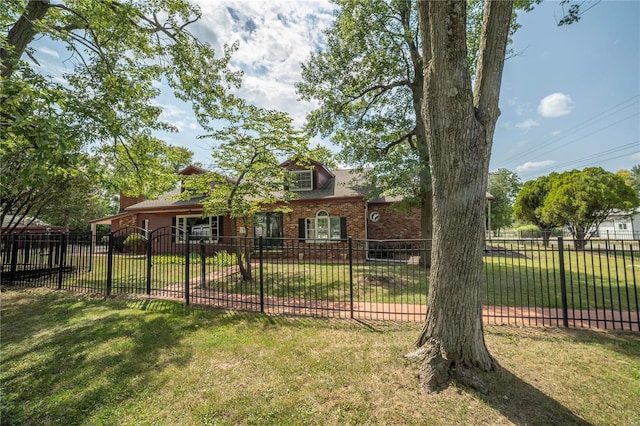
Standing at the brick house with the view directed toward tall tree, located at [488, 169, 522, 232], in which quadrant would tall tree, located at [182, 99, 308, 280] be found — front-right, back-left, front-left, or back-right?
back-right

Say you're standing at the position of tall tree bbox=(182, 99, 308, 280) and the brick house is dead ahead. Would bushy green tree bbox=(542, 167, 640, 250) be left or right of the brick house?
right

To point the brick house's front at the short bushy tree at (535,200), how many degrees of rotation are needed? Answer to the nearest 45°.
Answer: approximately 90° to its left

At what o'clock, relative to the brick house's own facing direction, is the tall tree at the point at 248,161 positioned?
The tall tree is roughly at 1 o'clock from the brick house.

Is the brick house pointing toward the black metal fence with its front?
yes

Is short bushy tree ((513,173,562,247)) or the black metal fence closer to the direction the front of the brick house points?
the black metal fence

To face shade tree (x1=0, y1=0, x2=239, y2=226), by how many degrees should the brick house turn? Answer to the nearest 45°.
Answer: approximately 45° to its right

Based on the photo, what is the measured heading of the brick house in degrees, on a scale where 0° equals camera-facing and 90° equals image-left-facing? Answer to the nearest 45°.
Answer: approximately 0°

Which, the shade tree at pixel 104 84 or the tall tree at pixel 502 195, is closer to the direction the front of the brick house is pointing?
the shade tree

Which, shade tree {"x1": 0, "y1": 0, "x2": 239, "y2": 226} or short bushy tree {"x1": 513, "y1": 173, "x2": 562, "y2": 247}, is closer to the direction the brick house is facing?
the shade tree

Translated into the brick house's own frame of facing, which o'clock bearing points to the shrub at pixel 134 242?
The shrub is roughly at 3 o'clock from the brick house.
